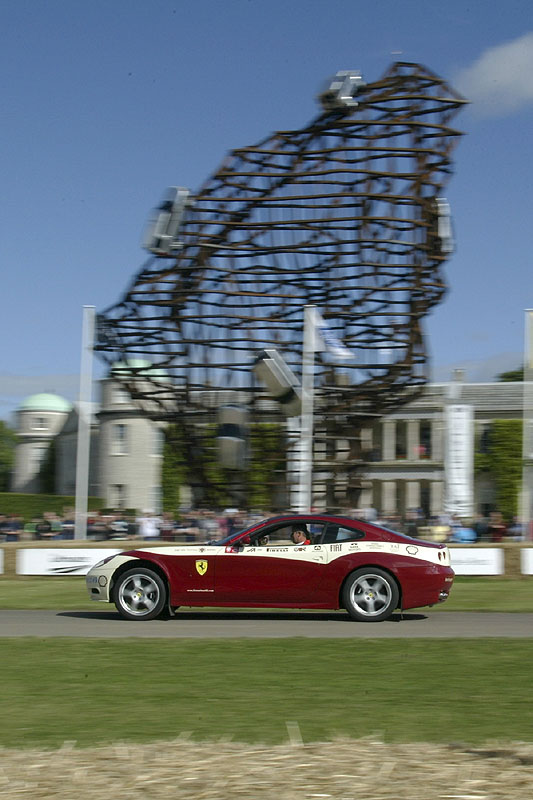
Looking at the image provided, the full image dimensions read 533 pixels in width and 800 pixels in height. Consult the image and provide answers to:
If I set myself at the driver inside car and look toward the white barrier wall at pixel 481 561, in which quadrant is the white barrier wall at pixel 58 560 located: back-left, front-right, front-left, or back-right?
front-left

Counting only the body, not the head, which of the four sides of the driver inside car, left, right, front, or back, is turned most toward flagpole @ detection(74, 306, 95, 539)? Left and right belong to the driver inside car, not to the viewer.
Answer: right

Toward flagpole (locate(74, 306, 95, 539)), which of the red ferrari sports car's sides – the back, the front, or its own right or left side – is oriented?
right

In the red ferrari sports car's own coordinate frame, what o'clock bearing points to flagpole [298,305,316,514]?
The flagpole is roughly at 3 o'clock from the red ferrari sports car.

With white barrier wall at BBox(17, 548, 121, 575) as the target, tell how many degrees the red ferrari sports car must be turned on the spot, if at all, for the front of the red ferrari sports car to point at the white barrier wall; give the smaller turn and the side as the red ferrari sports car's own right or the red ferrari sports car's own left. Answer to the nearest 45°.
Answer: approximately 45° to the red ferrari sports car's own right

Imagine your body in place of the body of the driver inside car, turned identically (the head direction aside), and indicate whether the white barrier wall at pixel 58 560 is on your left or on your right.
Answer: on your right

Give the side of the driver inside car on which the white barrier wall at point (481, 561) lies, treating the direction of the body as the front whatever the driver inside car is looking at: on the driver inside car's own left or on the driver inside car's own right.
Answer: on the driver inside car's own right

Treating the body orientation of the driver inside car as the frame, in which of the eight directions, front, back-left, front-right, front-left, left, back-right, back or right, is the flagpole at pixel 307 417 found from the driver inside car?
right

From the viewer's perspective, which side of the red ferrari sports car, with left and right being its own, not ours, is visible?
left

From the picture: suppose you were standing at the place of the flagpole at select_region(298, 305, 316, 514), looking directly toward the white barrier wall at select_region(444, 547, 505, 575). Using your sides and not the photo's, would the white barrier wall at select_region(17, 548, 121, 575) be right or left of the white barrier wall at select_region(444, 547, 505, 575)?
right

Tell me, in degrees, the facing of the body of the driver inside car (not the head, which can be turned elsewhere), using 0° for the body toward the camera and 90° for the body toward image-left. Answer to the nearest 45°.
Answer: approximately 90°
